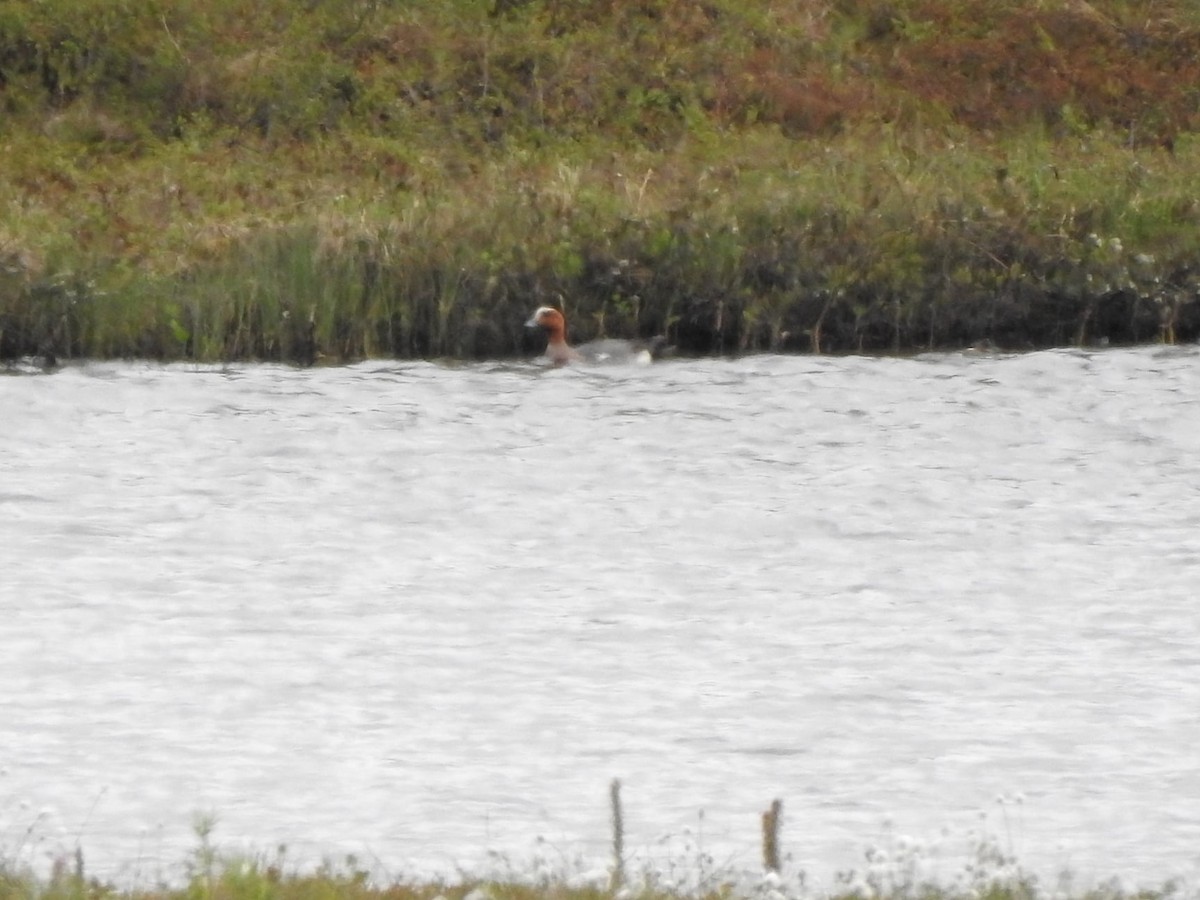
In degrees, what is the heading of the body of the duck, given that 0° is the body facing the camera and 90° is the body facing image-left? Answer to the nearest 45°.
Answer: approximately 90°
